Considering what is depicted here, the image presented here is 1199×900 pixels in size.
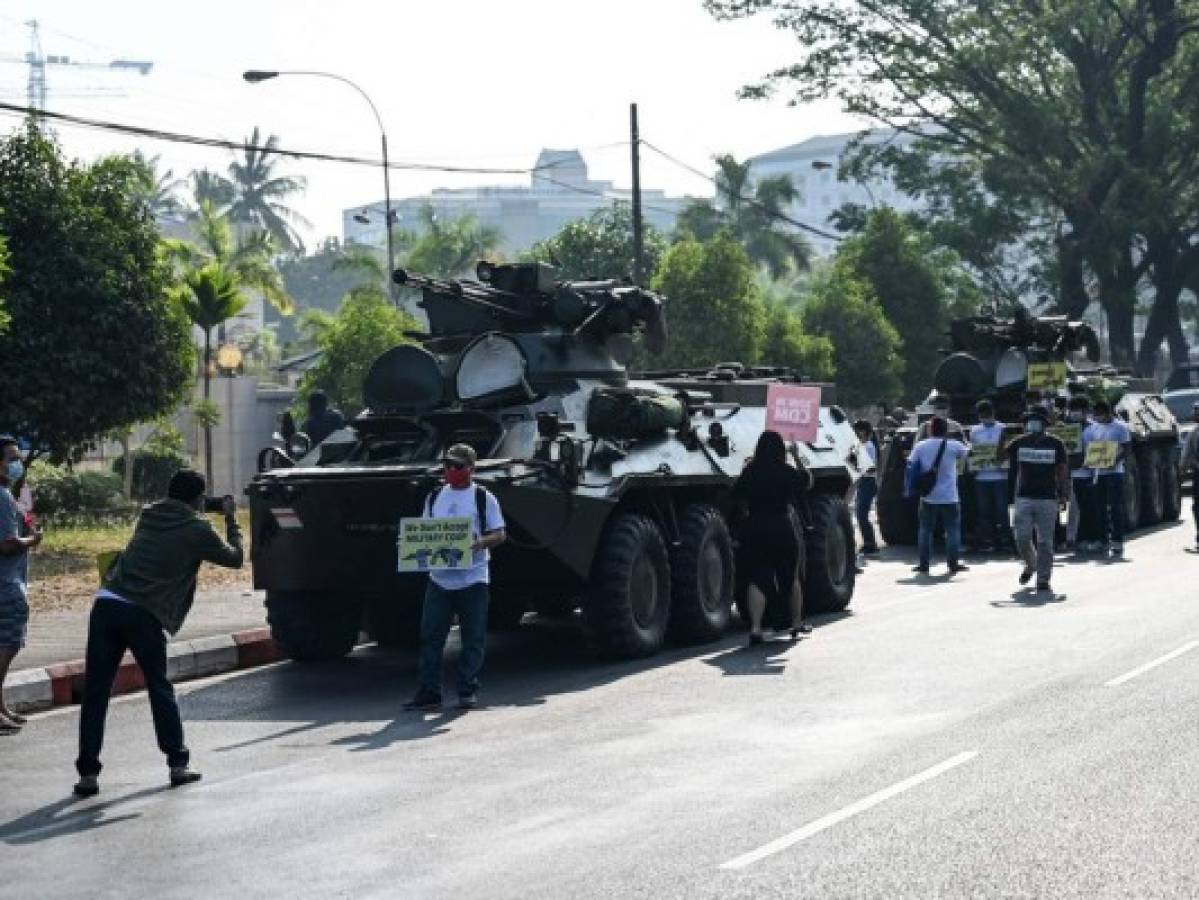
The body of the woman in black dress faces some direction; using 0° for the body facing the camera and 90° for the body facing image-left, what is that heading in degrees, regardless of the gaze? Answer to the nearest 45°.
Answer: approximately 180°

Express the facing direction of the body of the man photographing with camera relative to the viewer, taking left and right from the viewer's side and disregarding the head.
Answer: facing away from the viewer and to the right of the viewer

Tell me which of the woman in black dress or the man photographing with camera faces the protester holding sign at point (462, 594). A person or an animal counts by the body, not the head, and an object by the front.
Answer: the man photographing with camera

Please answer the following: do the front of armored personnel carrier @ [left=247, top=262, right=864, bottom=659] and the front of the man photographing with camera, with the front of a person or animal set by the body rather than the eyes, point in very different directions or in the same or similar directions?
very different directions

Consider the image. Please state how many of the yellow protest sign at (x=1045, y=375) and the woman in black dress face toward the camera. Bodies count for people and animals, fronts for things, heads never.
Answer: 1

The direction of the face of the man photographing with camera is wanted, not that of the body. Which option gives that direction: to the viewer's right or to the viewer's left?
to the viewer's right

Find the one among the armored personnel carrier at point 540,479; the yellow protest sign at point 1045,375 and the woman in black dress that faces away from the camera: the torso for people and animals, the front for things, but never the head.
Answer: the woman in black dress

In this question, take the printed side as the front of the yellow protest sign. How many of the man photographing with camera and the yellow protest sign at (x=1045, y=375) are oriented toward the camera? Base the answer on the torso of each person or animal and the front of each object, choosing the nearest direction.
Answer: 1

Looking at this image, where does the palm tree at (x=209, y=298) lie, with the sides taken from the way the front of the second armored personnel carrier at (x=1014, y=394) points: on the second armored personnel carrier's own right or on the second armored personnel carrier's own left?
on the second armored personnel carrier's own right
